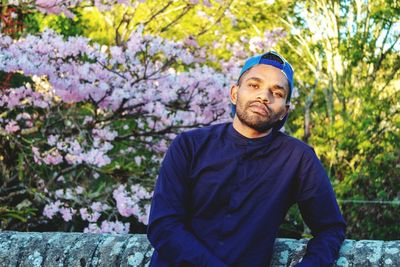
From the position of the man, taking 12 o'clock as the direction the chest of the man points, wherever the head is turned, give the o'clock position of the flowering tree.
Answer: The flowering tree is roughly at 5 o'clock from the man.

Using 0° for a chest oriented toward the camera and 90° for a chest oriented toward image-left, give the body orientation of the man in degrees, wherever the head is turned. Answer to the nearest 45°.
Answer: approximately 0°
